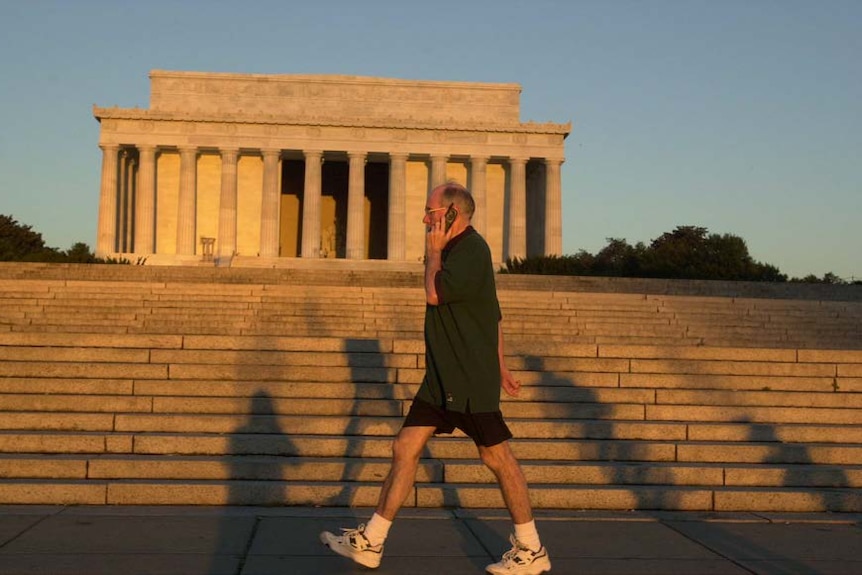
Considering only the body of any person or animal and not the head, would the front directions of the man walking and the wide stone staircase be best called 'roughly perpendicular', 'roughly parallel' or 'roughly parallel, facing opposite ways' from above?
roughly perpendicular

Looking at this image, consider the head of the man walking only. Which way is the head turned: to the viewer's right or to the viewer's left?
to the viewer's left

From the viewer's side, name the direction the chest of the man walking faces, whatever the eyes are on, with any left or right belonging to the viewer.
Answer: facing to the left of the viewer

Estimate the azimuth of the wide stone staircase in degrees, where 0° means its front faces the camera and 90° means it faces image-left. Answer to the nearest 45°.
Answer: approximately 0°

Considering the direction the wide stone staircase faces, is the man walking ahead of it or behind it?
ahead

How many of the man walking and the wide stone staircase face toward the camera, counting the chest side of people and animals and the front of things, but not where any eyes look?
1

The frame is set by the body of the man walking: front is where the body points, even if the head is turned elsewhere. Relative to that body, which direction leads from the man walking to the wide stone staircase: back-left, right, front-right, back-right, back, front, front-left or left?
right
